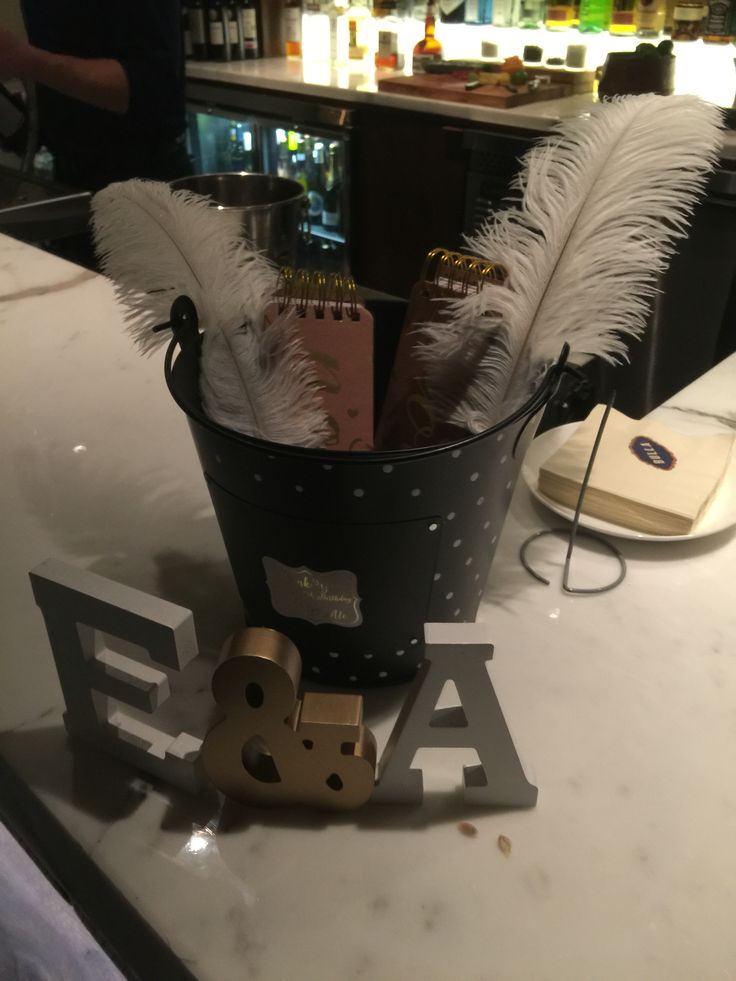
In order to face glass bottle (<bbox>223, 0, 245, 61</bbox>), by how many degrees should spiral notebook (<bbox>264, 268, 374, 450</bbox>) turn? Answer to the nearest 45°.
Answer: approximately 180°

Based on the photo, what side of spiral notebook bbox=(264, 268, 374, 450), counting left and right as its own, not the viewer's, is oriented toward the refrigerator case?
back

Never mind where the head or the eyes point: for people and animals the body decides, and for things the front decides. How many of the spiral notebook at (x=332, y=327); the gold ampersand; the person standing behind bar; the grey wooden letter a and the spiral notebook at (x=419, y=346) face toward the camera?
4

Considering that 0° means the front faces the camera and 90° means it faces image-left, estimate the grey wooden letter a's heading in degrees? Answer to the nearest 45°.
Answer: approximately 0°

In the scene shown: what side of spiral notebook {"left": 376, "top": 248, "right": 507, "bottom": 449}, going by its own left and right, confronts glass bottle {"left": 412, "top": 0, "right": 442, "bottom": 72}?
back

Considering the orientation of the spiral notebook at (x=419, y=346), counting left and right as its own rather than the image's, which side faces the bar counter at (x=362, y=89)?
back
